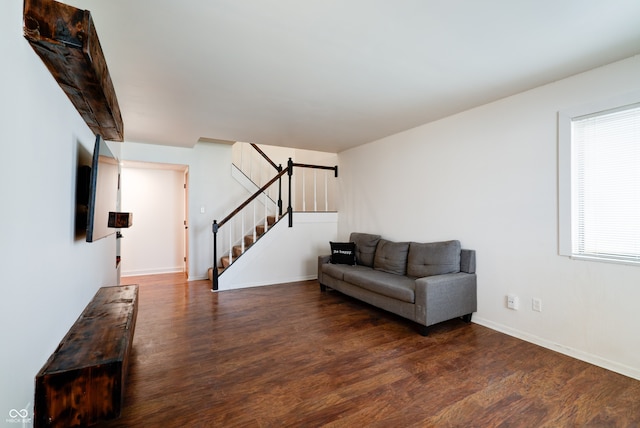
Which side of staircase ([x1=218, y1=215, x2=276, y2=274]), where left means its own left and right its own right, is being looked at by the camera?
left

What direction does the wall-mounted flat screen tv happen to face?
to the viewer's right

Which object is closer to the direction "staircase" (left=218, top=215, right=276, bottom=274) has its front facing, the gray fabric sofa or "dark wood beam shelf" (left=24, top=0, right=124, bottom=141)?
the dark wood beam shelf

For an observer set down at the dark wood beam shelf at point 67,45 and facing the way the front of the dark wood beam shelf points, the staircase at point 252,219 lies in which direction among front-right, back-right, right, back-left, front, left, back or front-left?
front-left

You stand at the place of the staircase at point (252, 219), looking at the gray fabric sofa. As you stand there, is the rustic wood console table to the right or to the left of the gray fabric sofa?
right

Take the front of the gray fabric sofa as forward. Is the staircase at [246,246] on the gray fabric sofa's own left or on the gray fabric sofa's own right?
on the gray fabric sofa's own right

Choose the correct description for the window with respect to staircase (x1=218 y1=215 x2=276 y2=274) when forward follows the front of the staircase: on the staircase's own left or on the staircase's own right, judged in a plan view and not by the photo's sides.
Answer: on the staircase's own left

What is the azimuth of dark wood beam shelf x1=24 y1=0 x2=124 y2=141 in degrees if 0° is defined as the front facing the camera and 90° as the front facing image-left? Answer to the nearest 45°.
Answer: approximately 270°

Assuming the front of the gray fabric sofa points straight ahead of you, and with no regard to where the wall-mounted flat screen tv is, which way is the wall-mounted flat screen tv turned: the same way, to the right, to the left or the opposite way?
the opposite way
